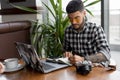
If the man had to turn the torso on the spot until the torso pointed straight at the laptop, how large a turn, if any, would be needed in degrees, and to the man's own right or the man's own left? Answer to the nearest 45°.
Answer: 0° — they already face it

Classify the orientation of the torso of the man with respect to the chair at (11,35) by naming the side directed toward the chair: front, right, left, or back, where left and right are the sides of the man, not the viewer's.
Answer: right

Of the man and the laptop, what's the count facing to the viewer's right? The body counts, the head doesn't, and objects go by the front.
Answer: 1

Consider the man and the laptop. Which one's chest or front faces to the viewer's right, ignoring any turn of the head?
the laptop

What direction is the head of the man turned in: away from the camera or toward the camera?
toward the camera

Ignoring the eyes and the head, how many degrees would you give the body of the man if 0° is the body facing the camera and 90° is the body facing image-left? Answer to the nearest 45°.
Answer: approximately 45°

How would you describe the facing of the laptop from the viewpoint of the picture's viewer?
facing to the right of the viewer

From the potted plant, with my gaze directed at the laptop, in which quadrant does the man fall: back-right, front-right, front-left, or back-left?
front-left
